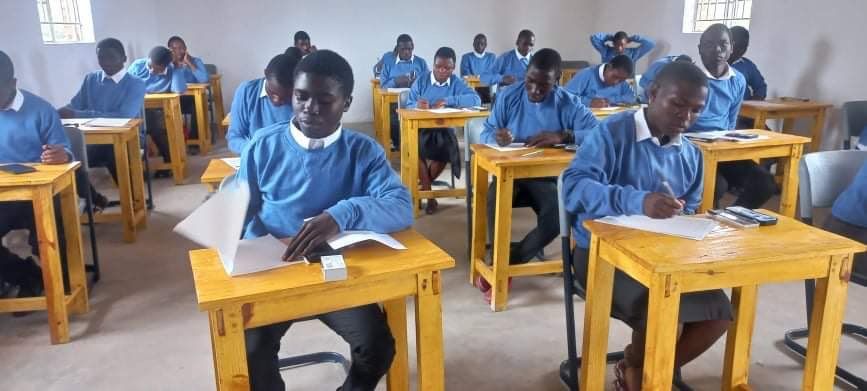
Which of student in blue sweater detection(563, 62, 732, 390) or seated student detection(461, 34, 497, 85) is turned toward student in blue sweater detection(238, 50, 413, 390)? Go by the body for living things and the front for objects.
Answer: the seated student

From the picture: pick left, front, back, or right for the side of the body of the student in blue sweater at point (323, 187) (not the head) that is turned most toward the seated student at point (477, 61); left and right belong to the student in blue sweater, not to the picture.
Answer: back

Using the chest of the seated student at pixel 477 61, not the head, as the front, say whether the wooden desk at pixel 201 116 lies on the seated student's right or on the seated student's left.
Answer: on the seated student's right

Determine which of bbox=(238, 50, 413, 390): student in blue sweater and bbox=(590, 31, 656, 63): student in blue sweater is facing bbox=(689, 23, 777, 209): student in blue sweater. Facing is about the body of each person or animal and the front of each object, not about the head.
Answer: bbox=(590, 31, 656, 63): student in blue sweater

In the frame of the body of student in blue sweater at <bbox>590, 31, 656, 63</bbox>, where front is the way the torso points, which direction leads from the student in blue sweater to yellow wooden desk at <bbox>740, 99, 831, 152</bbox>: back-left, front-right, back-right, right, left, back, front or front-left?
front-left

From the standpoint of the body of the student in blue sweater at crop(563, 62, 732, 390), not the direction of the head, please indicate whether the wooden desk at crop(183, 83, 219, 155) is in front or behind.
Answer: behind

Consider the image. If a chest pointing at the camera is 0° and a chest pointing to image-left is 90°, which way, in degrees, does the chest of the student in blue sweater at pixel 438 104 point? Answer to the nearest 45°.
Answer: approximately 0°

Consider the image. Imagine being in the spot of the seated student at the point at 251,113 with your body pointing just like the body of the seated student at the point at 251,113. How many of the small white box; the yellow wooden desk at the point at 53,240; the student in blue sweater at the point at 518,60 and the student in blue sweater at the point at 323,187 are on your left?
1

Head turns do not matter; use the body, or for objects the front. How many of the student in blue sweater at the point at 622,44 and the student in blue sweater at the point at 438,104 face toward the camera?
2

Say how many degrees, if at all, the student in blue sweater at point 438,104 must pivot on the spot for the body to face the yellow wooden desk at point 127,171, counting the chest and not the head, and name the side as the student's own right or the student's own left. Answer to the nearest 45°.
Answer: approximately 45° to the student's own right

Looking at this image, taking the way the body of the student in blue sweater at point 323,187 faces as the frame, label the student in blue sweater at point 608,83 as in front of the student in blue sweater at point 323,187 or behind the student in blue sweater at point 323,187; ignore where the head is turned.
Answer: behind

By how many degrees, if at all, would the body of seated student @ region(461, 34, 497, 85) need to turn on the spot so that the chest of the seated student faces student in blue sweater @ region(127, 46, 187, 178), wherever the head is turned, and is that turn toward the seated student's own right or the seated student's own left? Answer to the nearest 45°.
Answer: approximately 45° to the seated student's own right

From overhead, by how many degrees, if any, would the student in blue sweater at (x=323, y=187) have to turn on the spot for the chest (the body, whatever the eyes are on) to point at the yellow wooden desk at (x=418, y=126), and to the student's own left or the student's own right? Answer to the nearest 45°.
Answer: approximately 180°

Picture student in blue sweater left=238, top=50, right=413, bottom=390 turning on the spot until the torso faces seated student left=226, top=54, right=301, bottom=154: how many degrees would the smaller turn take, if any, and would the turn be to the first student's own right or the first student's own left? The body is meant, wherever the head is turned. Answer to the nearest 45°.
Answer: approximately 180°

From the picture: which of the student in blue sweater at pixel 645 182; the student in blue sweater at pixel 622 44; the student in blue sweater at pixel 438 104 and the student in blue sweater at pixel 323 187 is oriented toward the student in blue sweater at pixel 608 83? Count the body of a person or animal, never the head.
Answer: the student in blue sweater at pixel 622 44

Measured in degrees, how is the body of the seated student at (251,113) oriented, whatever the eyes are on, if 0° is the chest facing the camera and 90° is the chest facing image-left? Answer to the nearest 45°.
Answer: approximately 315°

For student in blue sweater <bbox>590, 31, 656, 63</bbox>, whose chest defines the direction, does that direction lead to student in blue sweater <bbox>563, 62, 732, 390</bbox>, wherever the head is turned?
yes
